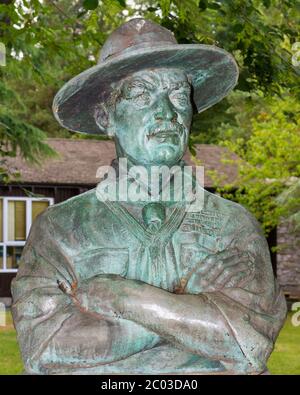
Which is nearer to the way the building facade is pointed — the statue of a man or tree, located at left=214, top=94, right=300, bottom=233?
the statue of a man

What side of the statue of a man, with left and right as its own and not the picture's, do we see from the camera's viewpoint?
front

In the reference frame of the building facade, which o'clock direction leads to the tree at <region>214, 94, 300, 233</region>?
The tree is roughly at 10 o'clock from the building facade.

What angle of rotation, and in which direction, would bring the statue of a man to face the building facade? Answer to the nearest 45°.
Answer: approximately 180°

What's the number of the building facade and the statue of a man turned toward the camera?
2

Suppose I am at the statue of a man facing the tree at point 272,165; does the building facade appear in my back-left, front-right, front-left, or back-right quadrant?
front-left

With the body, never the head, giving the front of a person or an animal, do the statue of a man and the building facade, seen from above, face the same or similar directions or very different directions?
same or similar directions

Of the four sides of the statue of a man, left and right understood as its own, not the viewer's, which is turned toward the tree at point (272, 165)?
back

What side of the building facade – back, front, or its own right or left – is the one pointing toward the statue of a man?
front

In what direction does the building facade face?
toward the camera
